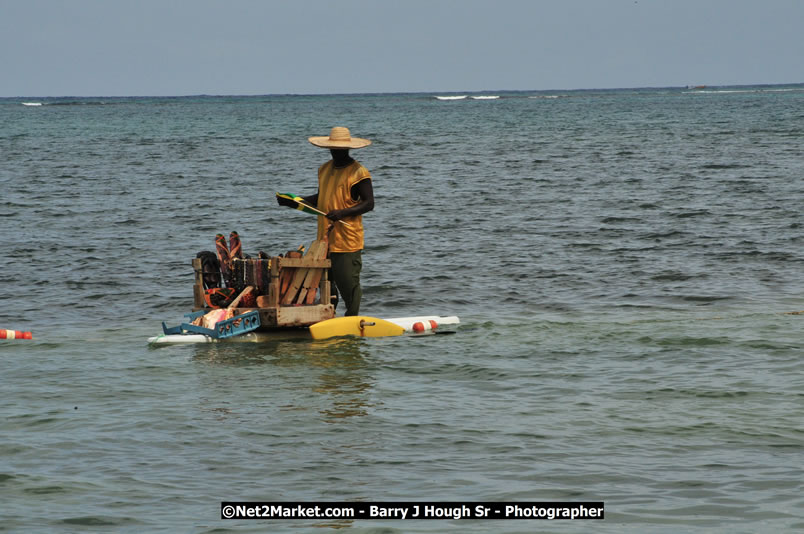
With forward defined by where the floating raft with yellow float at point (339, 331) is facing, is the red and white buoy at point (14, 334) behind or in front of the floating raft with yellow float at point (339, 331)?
in front

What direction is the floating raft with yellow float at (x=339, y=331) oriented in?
to the viewer's left
